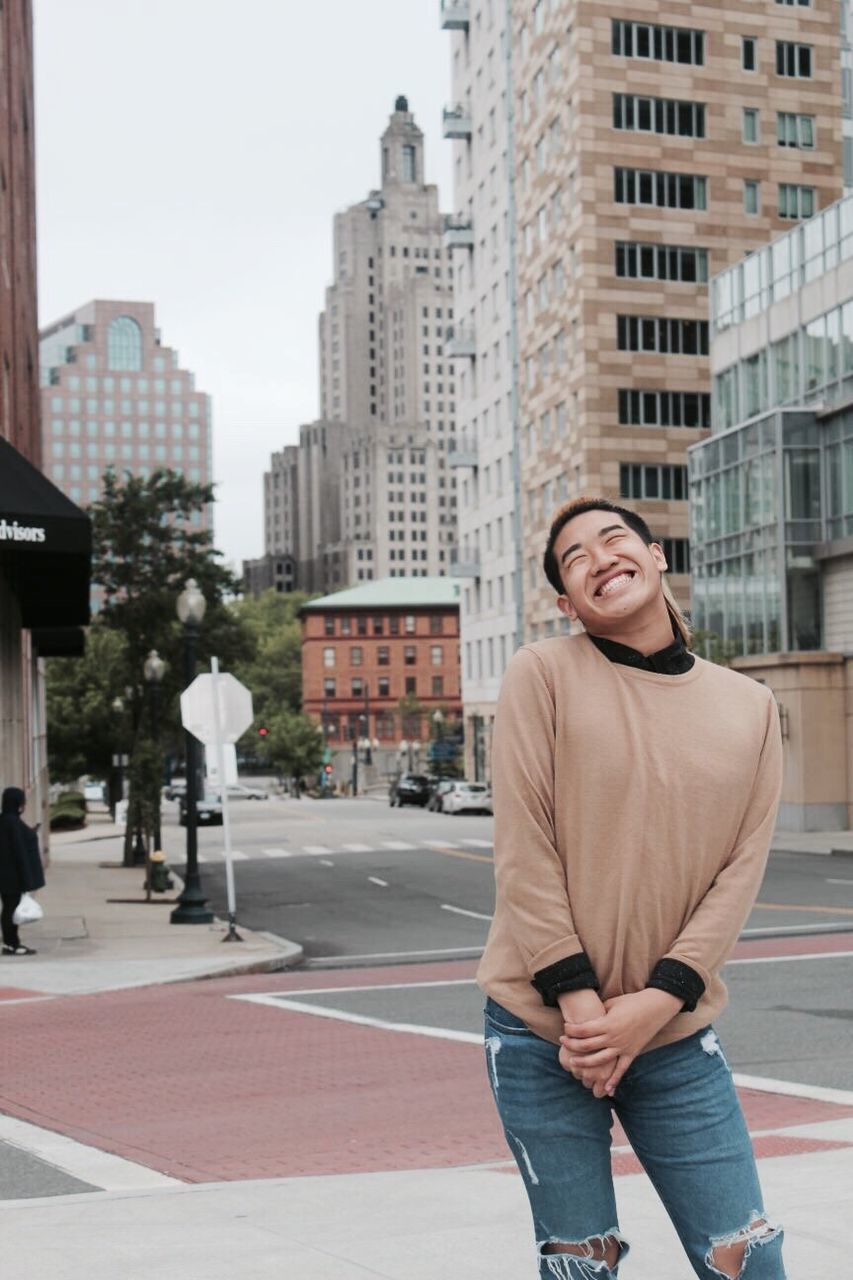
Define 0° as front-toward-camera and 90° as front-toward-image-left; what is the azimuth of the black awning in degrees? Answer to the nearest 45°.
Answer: approximately 315°

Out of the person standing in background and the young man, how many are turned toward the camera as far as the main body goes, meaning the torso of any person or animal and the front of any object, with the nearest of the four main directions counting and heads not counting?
1

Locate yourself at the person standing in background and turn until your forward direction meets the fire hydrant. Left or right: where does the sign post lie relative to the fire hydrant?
right

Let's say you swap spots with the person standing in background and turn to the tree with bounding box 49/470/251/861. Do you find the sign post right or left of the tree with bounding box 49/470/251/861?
right

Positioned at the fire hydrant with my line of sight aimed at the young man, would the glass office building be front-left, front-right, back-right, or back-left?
back-left

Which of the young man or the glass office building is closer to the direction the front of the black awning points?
the young man
